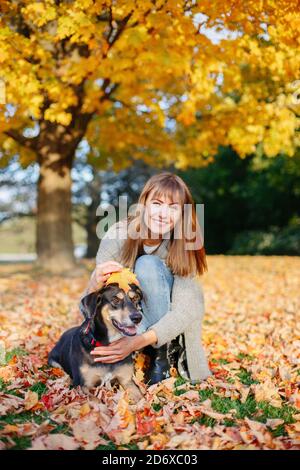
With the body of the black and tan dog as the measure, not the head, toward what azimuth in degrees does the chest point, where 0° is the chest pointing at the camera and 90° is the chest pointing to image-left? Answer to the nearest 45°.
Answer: approximately 315°

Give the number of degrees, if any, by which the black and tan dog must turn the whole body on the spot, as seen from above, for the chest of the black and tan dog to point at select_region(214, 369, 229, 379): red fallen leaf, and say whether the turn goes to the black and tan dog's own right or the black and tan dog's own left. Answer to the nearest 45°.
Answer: approximately 90° to the black and tan dog's own left
